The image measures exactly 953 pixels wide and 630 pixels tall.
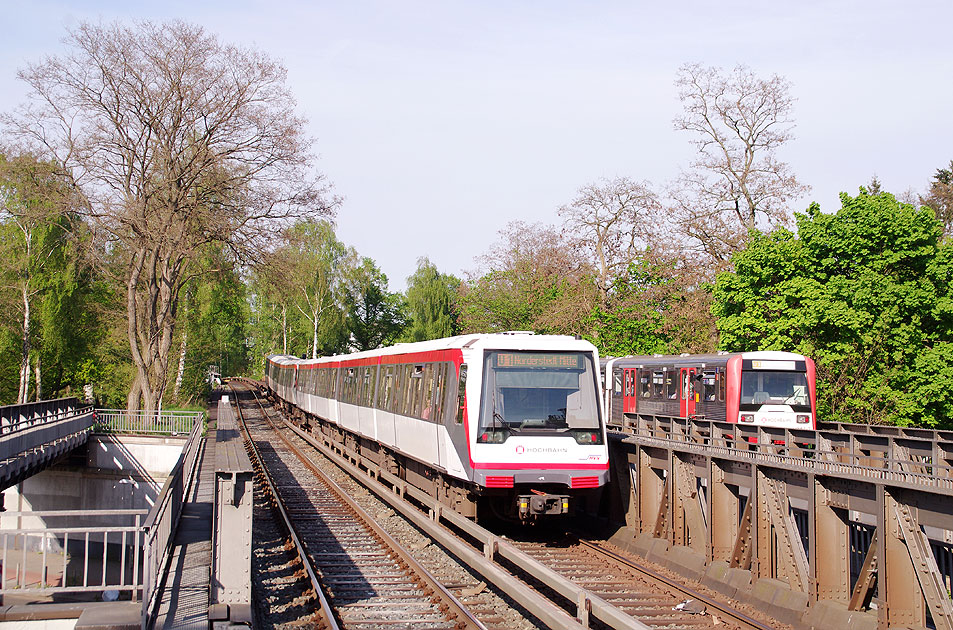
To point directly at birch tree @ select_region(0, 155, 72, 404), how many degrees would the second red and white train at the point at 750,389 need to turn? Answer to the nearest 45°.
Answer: approximately 180°

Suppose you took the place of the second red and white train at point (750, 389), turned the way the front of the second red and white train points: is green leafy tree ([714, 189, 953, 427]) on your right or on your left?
on your left

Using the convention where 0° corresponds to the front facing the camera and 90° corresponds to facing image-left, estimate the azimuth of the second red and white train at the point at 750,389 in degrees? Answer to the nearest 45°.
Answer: approximately 315°

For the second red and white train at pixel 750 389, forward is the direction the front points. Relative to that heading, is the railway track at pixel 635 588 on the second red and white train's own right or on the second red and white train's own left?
on the second red and white train's own right

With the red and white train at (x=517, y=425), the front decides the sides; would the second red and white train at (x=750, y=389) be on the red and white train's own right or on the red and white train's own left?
on the red and white train's own left

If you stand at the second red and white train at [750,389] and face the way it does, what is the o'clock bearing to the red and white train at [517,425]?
The red and white train is roughly at 2 o'clock from the second red and white train.

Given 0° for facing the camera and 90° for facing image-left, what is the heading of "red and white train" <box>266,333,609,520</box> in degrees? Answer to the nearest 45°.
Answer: approximately 315°

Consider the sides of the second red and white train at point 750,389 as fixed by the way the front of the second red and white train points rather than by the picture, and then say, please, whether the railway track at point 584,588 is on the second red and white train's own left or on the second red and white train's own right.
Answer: on the second red and white train's own right
